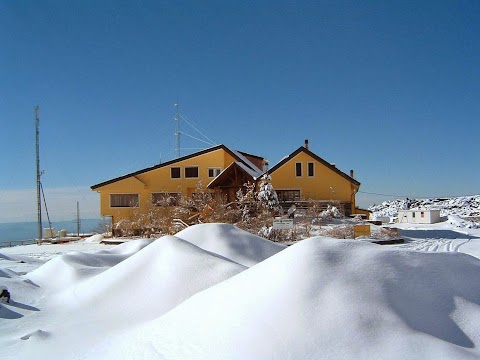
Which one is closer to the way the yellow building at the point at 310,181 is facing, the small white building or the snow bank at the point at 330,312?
the snow bank

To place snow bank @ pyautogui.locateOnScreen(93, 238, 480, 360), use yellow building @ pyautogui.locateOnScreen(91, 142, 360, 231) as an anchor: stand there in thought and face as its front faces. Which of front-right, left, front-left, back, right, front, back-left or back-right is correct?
front

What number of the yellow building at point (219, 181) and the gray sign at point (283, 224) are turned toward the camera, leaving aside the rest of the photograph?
2

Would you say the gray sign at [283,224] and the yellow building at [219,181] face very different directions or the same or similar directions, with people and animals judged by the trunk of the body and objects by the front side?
same or similar directions

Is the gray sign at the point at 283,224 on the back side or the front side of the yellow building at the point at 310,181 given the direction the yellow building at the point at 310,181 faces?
on the front side

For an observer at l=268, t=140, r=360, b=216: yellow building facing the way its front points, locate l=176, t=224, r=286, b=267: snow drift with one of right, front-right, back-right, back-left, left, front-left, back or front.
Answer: front

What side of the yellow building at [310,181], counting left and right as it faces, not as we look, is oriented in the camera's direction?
front

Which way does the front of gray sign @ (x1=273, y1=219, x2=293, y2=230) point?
toward the camera

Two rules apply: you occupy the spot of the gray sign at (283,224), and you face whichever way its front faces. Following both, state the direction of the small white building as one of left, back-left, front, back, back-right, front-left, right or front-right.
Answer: back-left

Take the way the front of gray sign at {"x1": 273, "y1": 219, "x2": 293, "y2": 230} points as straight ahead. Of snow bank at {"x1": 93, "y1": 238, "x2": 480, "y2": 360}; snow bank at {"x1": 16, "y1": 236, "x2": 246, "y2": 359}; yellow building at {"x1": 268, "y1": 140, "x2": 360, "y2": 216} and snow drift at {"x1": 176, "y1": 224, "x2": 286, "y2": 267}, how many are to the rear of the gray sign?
1

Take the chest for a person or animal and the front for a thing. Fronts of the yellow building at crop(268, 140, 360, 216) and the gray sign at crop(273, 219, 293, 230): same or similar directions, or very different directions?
same or similar directions

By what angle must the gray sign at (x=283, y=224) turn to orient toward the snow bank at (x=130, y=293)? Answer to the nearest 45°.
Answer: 0° — it already faces it

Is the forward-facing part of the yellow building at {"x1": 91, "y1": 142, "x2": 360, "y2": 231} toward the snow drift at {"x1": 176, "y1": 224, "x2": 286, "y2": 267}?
yes

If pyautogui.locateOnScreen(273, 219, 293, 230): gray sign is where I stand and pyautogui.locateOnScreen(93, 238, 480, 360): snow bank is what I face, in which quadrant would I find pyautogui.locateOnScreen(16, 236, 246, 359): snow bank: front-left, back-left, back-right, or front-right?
front-right

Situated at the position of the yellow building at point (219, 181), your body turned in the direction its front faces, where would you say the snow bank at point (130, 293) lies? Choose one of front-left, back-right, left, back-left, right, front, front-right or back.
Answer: front

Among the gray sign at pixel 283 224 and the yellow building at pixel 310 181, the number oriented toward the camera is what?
2

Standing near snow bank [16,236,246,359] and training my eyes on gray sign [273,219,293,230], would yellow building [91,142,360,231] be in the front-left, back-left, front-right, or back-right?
front-left

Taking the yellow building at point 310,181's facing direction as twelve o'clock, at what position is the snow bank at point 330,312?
The snow bank is roughly at 12 o'clock from the yellow building.
